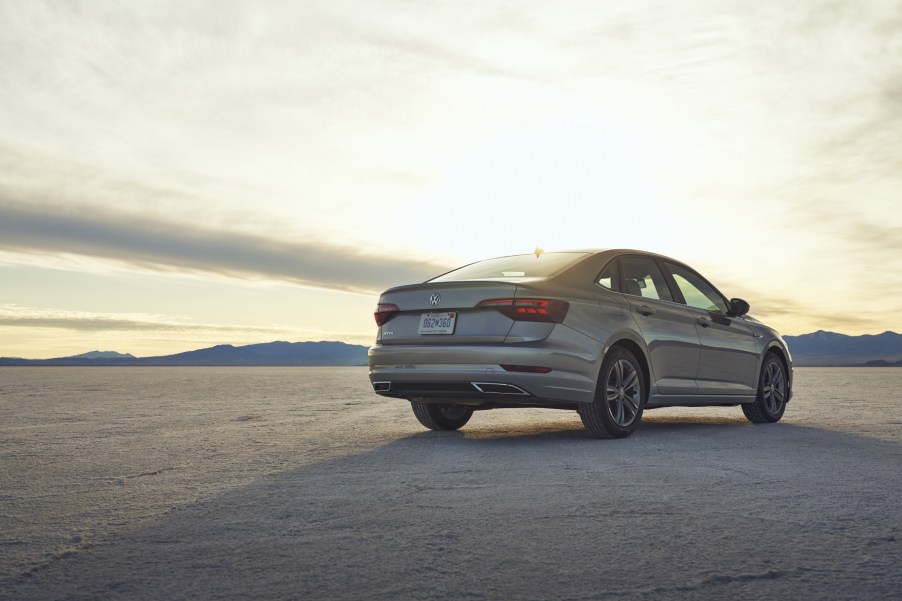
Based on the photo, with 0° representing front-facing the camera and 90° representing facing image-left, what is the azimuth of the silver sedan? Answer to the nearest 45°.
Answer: approximately 225°
